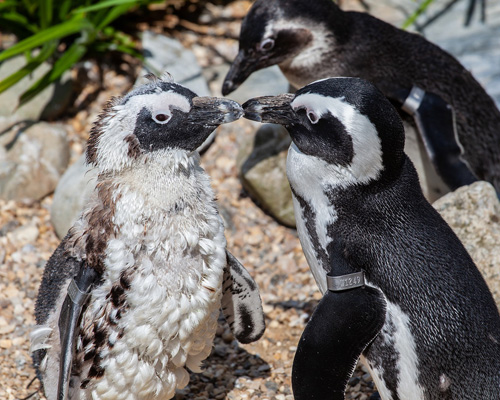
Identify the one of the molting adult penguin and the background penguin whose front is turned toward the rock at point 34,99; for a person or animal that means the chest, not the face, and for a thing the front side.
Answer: the background penguin

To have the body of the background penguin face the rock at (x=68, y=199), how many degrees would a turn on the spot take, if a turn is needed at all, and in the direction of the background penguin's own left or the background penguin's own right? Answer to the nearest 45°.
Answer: approximately 45° to the background penguin's own left

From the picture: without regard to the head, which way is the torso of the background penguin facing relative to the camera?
to the viewer's left

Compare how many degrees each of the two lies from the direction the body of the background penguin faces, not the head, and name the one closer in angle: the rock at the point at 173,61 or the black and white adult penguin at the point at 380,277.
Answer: the rock
